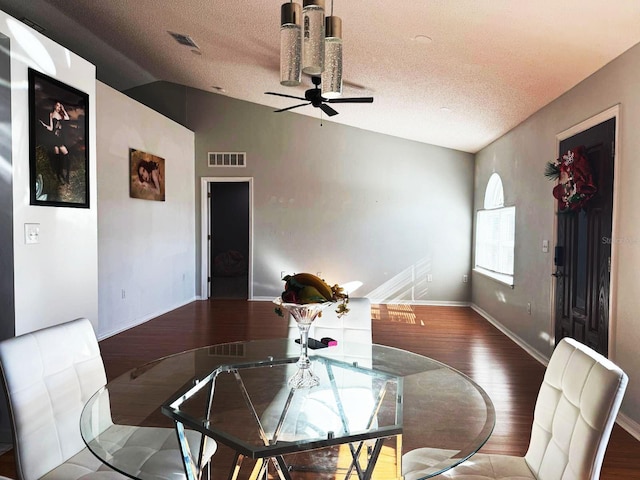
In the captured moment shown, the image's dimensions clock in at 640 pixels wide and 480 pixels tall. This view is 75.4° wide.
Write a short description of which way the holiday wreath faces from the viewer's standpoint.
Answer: facing the viewer and to the left of the viewer

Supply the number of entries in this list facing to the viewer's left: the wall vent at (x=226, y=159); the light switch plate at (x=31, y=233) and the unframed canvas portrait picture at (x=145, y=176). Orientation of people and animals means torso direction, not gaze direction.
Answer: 0

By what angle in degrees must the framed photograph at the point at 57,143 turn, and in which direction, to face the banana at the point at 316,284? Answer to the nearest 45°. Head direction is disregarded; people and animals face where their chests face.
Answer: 0° — it already faces it

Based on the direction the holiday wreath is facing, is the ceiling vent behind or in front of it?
in front

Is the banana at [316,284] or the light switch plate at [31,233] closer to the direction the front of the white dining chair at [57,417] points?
the banana

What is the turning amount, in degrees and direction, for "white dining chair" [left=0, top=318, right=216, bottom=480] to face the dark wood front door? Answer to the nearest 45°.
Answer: approximately 45° to its left

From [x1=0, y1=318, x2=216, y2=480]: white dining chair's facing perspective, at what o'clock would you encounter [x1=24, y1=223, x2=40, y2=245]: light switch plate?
The light switch plate is roughly at 7 o'clock from the white dining chair.

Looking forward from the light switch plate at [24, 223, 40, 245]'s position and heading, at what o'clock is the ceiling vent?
The ceiling vent is roughly at 9 o'clock from the light switch plate.

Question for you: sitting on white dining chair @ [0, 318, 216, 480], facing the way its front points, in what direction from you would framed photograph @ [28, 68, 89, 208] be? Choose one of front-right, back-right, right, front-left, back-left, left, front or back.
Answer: back-left

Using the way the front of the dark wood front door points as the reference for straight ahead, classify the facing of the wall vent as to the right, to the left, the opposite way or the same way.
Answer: to the left

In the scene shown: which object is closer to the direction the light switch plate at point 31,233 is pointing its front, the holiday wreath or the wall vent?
the holiday wreath

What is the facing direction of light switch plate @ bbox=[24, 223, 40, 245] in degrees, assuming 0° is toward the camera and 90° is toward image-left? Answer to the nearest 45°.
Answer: approximately 315°

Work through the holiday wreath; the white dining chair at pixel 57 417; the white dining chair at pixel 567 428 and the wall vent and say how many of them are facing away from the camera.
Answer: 0

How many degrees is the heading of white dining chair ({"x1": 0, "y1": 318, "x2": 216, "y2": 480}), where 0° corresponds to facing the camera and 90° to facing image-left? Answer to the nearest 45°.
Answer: approximately 315°

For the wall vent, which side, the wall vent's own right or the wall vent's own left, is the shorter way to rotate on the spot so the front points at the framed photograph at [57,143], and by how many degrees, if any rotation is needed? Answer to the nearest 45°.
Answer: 0° — it already faces it

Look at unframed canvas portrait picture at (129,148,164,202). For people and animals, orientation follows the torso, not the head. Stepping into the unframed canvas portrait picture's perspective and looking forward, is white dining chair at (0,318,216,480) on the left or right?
on its right

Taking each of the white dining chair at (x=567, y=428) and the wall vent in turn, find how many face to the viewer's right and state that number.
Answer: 0
